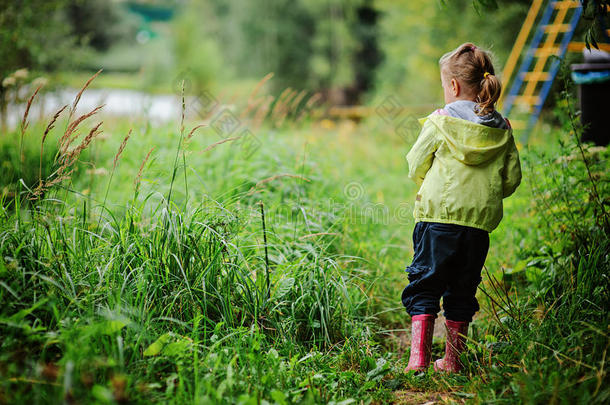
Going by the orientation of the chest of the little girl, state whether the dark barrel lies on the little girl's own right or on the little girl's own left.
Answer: on the little girl's own right

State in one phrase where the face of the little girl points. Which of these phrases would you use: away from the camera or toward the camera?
away from the camera

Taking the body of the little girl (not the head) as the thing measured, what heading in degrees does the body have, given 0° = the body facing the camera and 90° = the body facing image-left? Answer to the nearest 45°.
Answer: approximately 135°
